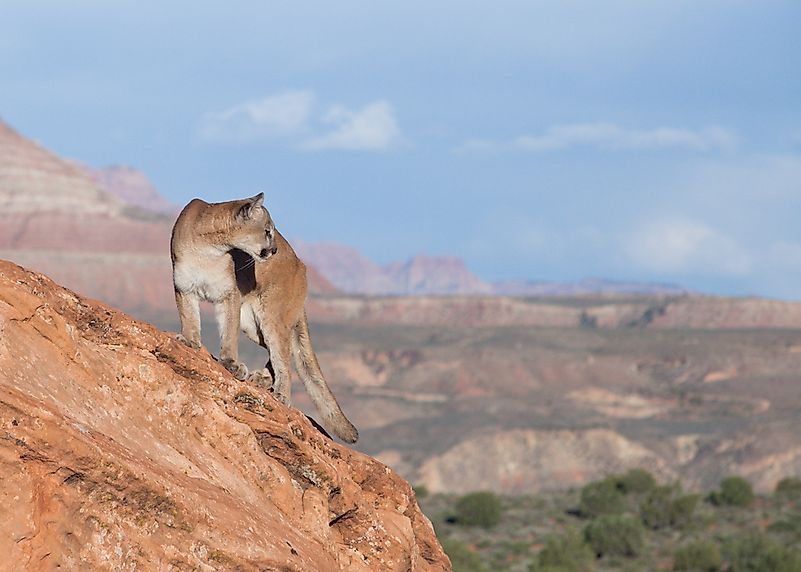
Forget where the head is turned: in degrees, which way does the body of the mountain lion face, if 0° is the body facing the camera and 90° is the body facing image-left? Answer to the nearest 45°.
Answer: approximately 45°

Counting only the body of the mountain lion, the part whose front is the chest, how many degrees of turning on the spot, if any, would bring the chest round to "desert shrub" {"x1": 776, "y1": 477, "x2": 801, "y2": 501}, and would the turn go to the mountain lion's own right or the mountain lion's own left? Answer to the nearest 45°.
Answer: approximately 180°

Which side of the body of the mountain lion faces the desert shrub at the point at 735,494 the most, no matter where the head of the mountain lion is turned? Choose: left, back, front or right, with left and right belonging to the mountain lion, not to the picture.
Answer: back

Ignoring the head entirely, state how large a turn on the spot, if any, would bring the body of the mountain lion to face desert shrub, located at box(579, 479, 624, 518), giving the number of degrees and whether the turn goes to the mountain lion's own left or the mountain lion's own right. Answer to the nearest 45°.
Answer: approximately 135° to the mountain lion's own right

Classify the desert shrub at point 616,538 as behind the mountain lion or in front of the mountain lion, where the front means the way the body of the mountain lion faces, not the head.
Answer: behind

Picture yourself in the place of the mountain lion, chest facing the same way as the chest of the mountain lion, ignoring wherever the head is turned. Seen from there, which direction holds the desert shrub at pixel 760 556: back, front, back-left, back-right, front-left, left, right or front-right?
back

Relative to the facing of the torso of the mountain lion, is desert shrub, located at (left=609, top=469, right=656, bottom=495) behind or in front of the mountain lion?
behind

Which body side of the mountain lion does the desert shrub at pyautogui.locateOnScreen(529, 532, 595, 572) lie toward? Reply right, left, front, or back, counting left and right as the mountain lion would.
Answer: back

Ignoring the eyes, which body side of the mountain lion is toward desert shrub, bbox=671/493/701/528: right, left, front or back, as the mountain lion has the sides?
back

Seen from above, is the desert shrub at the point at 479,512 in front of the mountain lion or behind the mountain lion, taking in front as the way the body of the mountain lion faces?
behind

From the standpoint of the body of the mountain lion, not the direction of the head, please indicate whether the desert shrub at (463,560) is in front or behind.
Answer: behind
